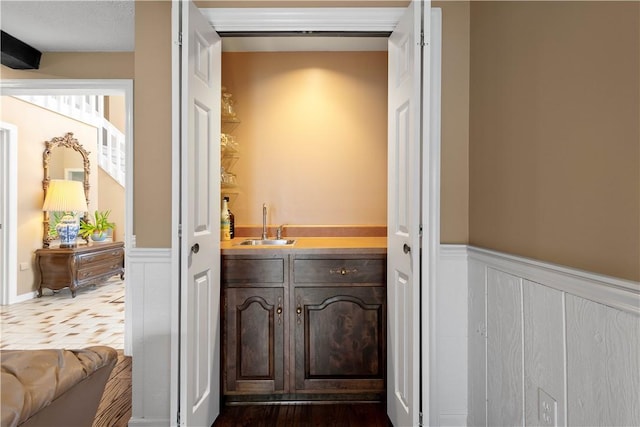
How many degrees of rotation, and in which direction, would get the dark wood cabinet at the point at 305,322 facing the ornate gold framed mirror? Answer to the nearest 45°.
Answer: approximately 135° to its right

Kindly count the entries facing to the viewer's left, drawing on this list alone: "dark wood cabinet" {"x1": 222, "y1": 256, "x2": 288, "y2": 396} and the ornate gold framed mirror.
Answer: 0

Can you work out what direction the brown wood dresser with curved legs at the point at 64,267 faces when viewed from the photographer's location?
facing the viewer and to the right of the viewer

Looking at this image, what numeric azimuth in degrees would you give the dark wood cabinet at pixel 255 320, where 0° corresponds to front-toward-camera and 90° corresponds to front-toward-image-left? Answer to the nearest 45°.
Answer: approximately 0°

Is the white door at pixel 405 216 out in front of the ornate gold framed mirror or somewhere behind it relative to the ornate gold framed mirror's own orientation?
in front

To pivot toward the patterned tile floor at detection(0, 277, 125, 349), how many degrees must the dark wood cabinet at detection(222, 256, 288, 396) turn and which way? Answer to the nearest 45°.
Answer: approximately 135° to its right

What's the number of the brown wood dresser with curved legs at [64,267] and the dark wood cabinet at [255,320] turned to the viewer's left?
0

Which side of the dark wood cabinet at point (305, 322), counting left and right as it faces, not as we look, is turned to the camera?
front
